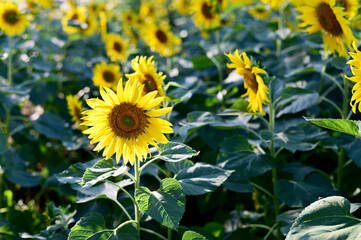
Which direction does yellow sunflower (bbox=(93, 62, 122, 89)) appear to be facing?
toward the camera

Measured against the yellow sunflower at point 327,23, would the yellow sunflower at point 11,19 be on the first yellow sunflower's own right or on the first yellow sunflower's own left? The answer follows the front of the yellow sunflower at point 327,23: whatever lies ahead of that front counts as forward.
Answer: on the first yellow sunflower's own right

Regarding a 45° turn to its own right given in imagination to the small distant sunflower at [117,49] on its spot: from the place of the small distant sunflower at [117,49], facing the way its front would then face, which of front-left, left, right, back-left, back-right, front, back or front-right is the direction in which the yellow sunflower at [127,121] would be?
front-left

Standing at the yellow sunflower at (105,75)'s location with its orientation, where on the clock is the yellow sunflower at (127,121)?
the yellow sunflower at (127,121) is roughly at 12 o'clock from the yellow sunflower at (105,75).

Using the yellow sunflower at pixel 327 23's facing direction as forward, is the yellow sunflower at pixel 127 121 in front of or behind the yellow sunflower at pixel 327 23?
in front

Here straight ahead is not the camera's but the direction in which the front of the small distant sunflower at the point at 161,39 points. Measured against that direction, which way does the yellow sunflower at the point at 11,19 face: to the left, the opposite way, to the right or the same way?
the same way

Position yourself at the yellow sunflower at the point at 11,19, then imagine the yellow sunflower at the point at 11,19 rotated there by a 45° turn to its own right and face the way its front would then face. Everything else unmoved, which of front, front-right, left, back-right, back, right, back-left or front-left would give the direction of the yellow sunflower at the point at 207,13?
back-left

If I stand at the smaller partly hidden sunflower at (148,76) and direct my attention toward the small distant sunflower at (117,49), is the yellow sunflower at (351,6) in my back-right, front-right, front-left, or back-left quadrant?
front-right

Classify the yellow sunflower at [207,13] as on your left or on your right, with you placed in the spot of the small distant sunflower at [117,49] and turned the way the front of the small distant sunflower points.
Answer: on your left

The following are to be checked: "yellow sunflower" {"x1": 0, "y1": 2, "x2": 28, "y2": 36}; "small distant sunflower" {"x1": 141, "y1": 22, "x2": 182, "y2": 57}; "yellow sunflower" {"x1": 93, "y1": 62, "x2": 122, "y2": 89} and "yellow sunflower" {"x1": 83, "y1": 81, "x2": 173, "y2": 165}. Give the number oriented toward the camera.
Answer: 4

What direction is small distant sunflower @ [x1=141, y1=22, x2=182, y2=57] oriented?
toward the camera

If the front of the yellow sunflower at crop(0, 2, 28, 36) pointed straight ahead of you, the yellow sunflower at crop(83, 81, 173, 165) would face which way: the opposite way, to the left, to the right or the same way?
the same way

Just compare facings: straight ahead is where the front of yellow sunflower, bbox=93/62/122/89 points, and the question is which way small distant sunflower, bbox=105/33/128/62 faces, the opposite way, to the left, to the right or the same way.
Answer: the same way

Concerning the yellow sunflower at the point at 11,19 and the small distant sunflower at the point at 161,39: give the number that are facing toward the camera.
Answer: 2

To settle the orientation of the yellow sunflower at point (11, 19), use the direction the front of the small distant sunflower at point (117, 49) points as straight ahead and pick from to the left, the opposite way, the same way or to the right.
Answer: the same way
